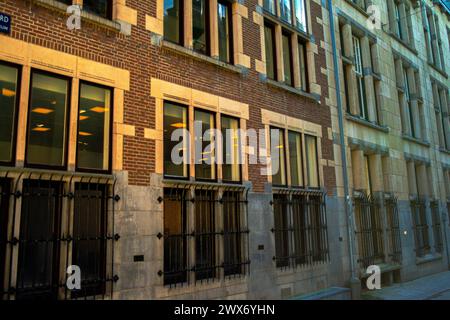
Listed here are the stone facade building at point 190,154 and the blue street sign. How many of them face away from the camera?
0

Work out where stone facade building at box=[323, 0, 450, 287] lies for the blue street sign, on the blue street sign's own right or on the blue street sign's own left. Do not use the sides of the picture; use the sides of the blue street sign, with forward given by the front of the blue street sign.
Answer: on the blue street sign's own left

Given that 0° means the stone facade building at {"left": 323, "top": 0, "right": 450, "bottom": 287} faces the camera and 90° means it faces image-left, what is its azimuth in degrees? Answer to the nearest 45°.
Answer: approximately 315°

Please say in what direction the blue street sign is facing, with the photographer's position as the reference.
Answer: facing the viewer and to the right of the viewer
